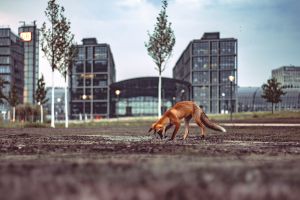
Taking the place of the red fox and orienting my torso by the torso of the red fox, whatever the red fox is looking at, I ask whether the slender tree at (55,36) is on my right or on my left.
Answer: on my right

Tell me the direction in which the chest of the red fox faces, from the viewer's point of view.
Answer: to the viewer's left
